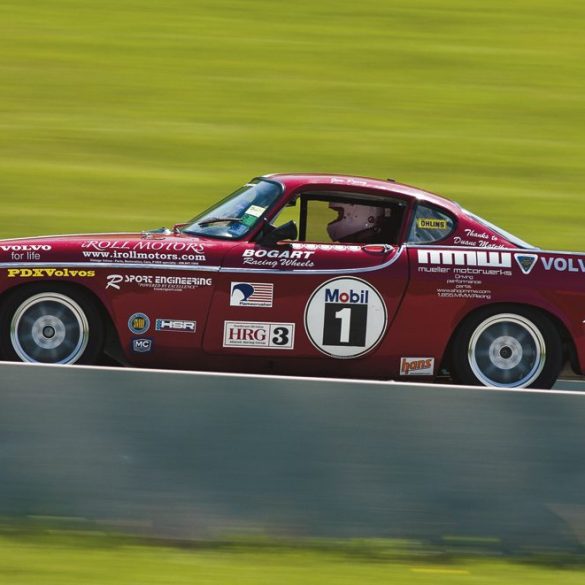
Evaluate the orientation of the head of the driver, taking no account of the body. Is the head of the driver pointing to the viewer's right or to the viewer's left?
to the viewer's left

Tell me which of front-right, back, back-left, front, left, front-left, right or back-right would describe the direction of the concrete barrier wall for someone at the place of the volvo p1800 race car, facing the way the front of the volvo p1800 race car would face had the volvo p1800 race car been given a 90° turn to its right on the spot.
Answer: back

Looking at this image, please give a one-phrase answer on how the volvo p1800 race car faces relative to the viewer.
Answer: facing to the left of the viewer
